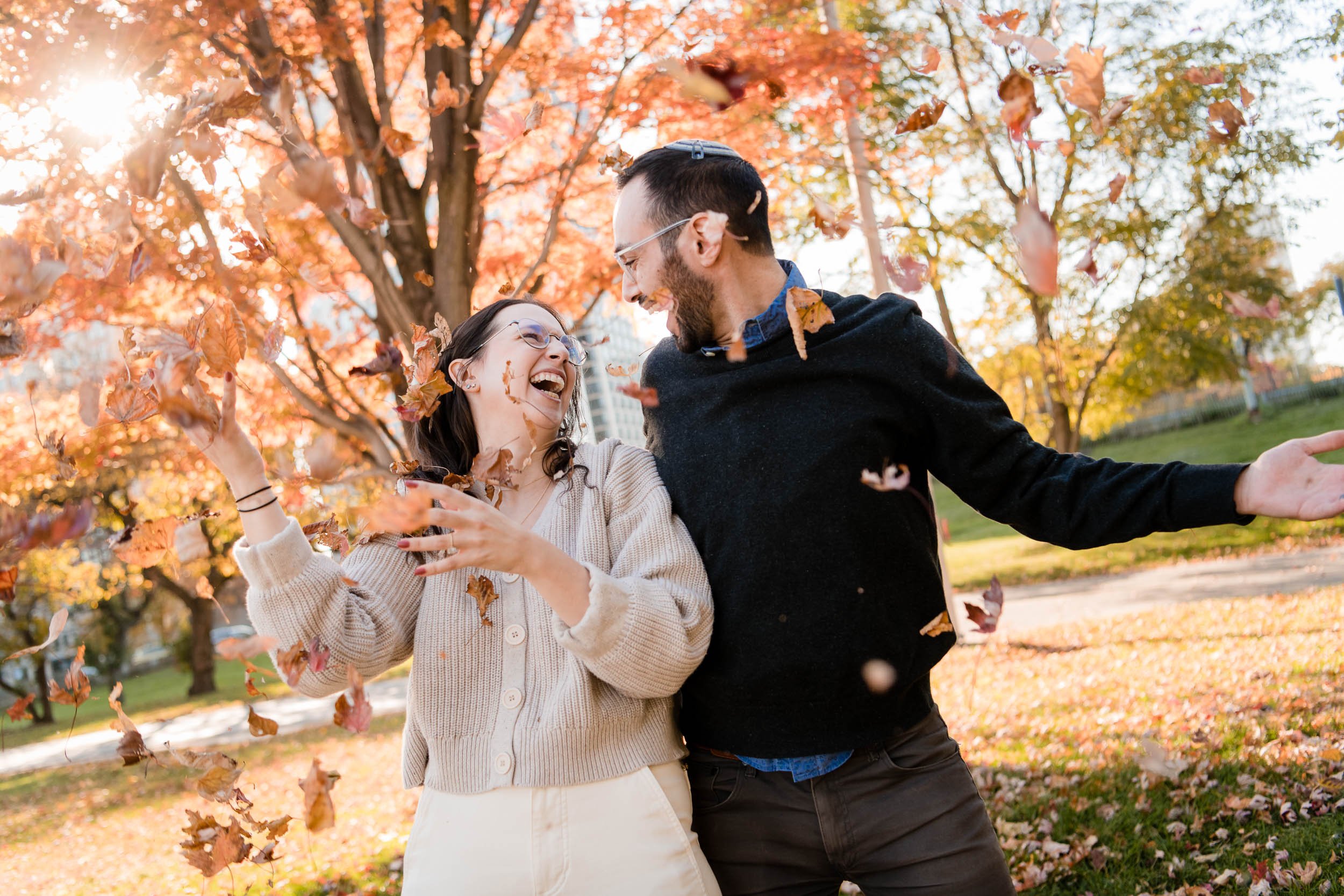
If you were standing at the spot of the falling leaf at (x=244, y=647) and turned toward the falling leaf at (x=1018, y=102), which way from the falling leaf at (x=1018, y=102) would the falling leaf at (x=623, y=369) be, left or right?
left

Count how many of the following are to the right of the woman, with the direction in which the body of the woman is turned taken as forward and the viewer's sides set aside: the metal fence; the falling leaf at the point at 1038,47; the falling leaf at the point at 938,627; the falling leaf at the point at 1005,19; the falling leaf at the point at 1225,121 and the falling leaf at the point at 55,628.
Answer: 1

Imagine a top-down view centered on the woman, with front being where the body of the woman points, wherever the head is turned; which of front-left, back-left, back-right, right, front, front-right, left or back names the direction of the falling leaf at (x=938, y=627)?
left

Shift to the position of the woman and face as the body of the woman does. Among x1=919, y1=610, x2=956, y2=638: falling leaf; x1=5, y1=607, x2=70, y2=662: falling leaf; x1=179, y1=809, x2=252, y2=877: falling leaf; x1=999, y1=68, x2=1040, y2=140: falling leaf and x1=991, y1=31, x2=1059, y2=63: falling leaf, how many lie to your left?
3

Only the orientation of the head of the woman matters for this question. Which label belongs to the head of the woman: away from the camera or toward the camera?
toward the camera

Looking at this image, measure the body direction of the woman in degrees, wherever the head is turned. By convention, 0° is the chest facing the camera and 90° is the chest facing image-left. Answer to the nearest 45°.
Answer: approximately 0°

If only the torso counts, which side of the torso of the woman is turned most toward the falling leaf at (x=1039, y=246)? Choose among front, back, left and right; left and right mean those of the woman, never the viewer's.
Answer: left

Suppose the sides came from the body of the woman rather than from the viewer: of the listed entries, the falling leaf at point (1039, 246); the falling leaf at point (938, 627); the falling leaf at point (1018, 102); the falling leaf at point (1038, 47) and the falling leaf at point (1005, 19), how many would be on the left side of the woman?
5

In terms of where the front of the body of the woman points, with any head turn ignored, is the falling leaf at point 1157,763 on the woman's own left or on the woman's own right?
on the woman's own left

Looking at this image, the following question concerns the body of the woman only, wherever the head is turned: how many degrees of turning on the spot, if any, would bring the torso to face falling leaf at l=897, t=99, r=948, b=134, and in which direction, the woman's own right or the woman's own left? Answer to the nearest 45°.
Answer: approximately 90° to the woman's own left

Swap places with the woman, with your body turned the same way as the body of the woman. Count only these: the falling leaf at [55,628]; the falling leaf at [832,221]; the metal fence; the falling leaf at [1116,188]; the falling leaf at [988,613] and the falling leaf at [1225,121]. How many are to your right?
1

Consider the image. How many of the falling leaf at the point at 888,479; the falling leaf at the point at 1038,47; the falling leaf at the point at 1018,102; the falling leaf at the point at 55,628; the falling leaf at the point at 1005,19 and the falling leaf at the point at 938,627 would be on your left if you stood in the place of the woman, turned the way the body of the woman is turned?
5

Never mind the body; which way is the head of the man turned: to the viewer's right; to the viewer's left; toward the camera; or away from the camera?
to the viewer's left

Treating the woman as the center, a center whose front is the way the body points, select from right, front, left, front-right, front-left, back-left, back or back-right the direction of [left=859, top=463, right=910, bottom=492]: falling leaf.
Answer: left

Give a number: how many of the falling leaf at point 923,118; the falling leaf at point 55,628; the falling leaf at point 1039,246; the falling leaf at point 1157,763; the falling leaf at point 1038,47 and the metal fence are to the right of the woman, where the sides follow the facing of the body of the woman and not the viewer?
1
